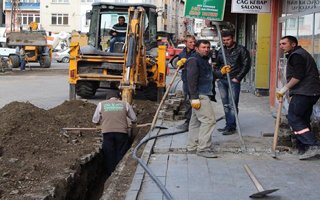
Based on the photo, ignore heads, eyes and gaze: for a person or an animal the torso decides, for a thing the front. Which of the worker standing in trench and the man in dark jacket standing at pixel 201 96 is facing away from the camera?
the worker standing in trench

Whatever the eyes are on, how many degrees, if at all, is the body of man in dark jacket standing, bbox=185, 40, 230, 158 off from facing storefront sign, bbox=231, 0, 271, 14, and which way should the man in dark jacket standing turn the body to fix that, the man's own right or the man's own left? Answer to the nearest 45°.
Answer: approximately 135° to the man's own left

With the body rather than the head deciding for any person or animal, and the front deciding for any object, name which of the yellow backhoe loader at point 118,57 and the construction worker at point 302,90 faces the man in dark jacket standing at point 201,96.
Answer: the construction worker

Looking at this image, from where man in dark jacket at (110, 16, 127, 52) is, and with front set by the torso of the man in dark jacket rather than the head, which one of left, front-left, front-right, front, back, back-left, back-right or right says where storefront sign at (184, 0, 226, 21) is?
front-left

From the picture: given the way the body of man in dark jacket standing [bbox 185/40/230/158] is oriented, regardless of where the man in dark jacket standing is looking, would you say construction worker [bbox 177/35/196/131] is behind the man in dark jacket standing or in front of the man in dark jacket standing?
behind

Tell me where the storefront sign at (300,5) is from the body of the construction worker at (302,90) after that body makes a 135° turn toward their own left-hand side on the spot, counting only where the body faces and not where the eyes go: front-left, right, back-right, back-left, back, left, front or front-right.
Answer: back-left

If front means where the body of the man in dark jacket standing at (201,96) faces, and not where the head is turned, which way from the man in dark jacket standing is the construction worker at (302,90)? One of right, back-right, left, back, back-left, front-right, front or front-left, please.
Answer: front-left

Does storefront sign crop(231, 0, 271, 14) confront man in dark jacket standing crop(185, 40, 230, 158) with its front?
yes

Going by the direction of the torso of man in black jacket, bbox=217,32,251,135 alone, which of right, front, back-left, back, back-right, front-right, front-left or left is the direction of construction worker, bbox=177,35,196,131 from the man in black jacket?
right

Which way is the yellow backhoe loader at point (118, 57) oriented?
away from the camera
